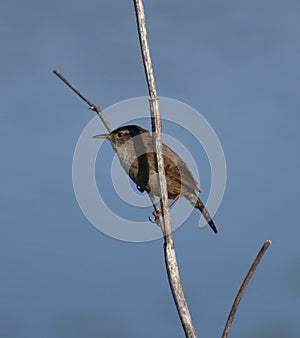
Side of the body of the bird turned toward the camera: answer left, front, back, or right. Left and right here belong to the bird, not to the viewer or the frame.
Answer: left

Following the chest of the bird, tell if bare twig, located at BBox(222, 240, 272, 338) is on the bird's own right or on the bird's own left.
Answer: on the bird's own left
